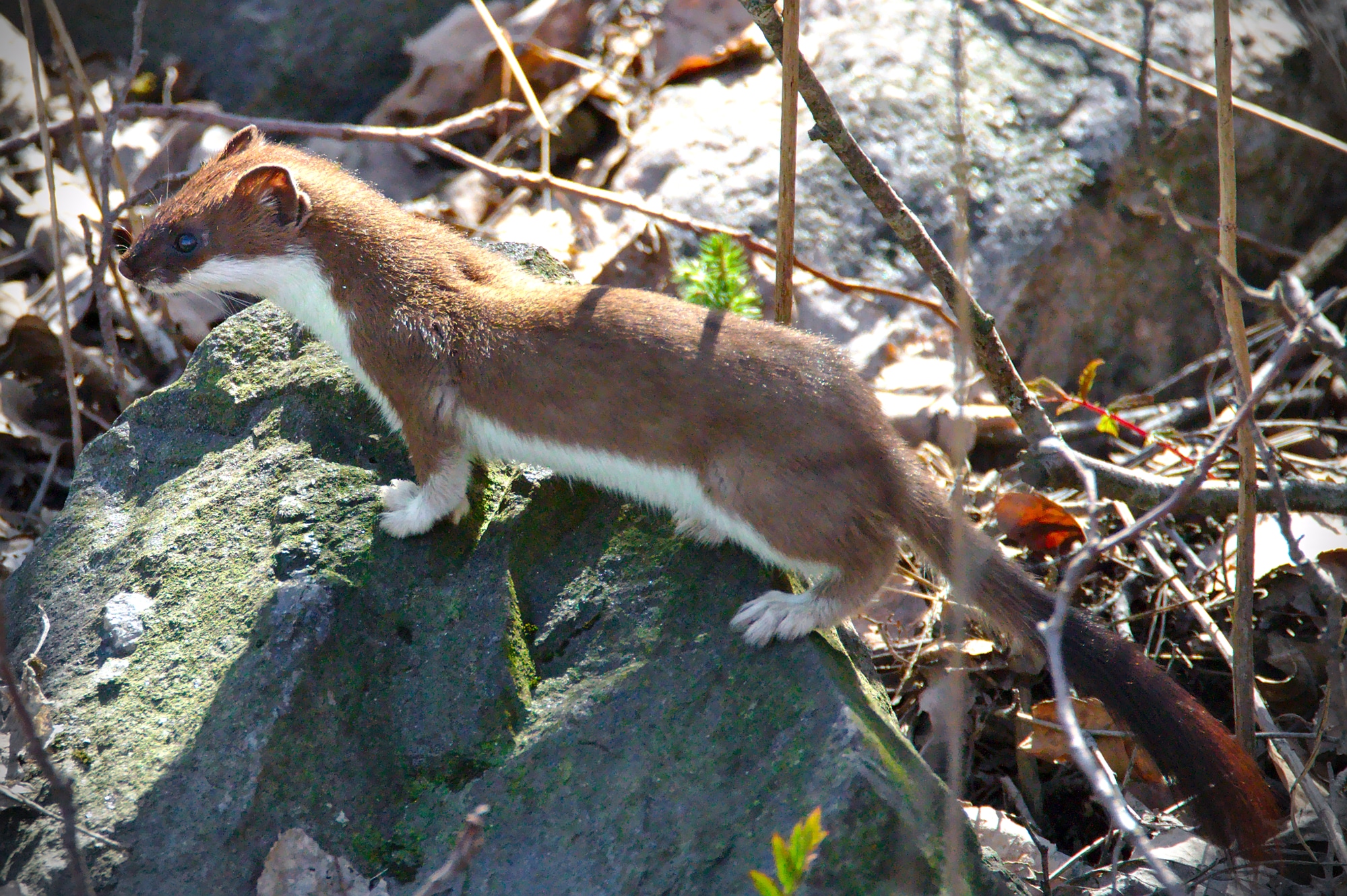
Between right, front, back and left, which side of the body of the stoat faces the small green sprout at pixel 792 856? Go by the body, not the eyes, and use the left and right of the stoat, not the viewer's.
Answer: left

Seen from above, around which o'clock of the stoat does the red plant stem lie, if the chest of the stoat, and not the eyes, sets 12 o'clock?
The red plant stem is roughly at 5 o'clock from the stoat.

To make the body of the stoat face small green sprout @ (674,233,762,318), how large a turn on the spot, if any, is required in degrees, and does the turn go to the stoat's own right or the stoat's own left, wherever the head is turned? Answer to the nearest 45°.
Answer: approximately 90° to the stoat's own right

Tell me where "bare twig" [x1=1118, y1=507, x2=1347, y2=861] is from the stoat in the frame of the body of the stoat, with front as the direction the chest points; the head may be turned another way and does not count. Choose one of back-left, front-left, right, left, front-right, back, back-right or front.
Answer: back

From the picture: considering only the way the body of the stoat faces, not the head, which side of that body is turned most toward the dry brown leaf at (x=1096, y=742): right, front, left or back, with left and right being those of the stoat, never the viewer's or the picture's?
back

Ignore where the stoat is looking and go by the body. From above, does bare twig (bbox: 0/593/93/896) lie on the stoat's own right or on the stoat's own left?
on the stoat's own left

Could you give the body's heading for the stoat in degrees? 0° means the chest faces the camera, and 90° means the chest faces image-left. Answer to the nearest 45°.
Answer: approximately 90°

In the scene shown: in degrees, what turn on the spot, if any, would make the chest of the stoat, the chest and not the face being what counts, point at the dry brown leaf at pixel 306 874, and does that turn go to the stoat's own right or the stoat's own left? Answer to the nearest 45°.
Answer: approximately 45° to the stoat's own left

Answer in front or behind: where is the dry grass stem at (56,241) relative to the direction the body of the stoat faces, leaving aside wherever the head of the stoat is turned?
in front

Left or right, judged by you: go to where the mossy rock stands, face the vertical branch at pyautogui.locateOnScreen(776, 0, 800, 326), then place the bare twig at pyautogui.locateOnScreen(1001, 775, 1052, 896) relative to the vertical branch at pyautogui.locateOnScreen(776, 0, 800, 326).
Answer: right

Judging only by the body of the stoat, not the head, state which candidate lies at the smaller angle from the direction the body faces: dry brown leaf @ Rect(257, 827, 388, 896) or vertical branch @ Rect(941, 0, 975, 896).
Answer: the dry brown leaf
